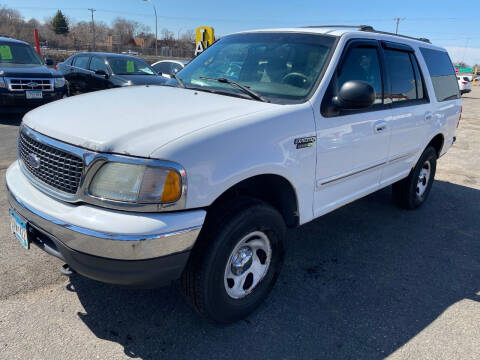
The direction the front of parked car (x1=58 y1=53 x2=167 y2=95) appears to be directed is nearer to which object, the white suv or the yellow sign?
the white suv

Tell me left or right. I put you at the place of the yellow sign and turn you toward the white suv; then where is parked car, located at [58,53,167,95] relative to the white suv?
right

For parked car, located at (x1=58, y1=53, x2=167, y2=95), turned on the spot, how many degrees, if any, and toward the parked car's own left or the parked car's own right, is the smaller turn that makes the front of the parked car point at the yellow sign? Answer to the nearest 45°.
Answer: approximately 90° to the parked car's own left

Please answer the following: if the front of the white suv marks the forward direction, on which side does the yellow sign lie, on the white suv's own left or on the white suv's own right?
on the white suv's own right

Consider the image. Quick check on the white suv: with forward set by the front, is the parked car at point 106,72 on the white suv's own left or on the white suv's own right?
on the white suv's own right

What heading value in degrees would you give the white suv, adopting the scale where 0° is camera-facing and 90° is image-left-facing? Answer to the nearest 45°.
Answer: approximately 45°
